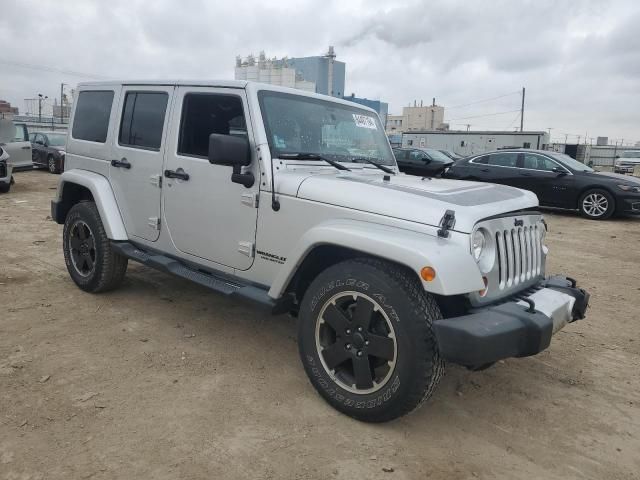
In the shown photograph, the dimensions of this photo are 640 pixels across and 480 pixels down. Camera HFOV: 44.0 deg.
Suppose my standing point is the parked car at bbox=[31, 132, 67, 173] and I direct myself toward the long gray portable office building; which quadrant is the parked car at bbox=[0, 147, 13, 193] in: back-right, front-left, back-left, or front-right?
back-right

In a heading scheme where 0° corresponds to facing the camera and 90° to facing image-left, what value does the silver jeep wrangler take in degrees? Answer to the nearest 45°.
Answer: approximately 315°

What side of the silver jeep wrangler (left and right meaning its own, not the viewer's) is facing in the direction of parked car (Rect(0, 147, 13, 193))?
back

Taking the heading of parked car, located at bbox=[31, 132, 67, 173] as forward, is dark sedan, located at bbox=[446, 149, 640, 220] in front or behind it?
in front
